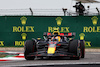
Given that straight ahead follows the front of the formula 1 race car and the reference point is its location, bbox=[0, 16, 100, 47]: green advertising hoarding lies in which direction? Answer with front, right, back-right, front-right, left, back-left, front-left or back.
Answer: back

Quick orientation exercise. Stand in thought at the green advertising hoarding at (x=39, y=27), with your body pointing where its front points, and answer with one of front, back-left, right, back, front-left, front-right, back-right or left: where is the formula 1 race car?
front

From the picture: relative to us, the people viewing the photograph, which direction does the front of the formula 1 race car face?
facing the viewer

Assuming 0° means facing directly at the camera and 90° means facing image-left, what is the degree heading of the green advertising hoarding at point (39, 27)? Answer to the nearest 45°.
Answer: approximately 0°

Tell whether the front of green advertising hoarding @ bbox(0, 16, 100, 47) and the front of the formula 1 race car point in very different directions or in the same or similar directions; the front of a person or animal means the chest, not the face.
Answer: same or similar directions
